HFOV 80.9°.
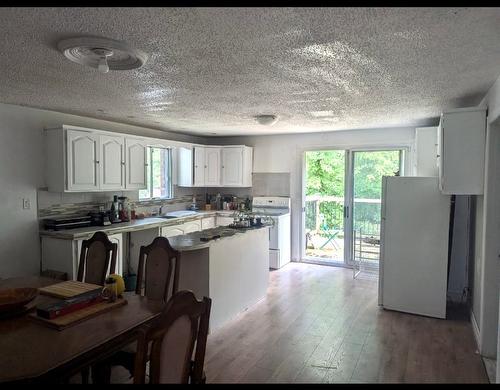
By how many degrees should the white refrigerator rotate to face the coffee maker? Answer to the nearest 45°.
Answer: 0° — it already faces it

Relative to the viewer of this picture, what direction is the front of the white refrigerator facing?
facing to the left of the viewer

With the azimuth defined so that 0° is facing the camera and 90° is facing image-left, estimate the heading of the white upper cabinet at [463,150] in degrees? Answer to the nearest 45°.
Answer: approximately 90°

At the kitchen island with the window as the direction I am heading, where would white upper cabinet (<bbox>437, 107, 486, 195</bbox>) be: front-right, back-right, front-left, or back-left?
back-right

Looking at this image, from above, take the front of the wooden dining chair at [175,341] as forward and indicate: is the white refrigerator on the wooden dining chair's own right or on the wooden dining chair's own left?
on the wooden dining chair's own right

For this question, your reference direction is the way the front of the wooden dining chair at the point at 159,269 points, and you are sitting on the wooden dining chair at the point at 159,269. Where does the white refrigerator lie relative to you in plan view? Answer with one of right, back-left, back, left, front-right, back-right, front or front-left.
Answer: back-left

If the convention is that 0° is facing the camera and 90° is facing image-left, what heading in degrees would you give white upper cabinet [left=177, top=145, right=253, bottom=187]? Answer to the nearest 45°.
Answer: approximately 0°

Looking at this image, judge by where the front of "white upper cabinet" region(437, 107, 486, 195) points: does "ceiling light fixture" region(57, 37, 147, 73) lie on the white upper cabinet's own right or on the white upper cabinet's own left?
on the white upper cabinet's own left
